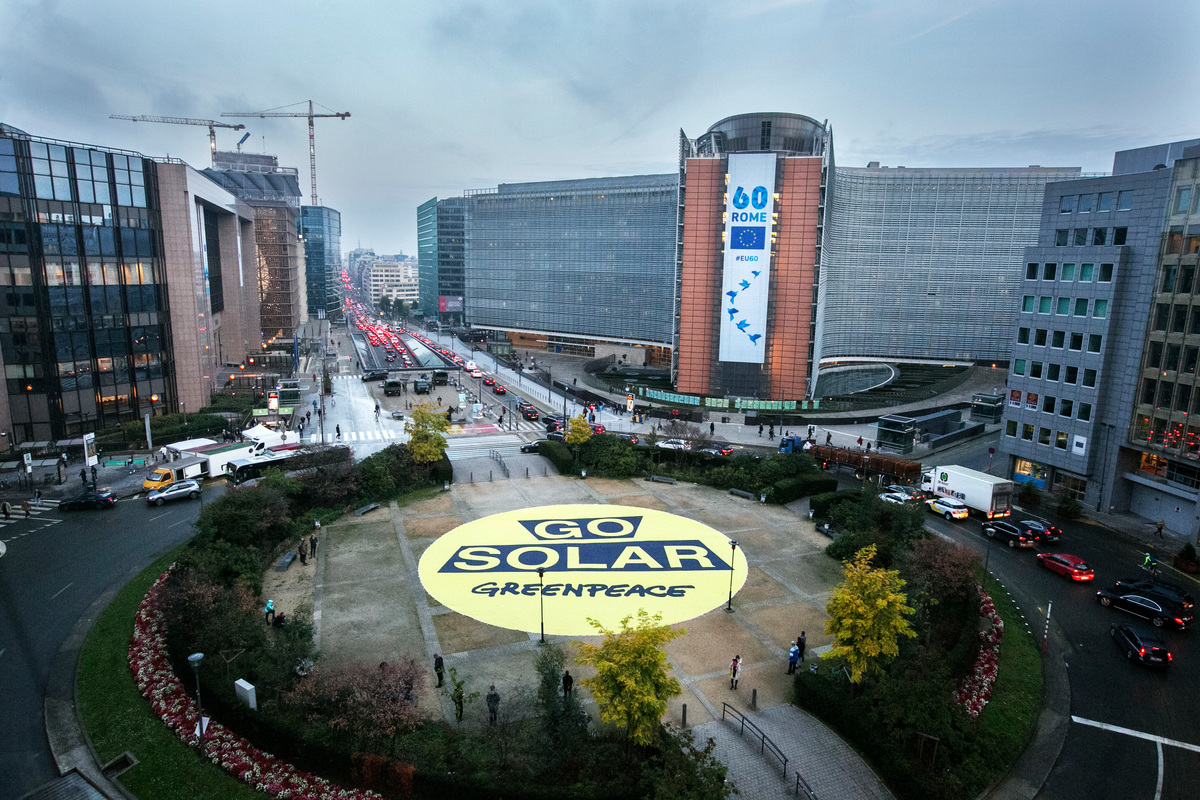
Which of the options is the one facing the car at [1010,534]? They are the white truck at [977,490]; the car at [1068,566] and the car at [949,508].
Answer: the car at [1068,566]

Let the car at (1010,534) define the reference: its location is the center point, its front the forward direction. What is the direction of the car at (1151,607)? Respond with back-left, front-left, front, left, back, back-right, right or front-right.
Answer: back

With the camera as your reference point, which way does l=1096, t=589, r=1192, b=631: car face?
facing away from the viewer and to the left of the viewer

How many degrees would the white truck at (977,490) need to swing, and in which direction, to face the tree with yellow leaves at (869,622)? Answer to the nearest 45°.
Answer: approximately 135° to its left

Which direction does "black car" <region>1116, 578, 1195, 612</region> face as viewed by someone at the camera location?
facing away from the viewer and to the left of the viewer

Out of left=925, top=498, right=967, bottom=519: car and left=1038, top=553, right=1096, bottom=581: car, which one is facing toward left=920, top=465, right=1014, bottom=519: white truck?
left=1038, top=553, right=1096, bottom=581: car

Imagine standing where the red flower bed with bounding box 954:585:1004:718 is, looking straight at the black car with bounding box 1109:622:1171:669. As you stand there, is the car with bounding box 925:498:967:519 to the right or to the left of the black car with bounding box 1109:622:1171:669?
left

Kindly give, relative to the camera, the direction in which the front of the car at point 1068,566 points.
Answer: facing away from the viewer and to the left of the viewer

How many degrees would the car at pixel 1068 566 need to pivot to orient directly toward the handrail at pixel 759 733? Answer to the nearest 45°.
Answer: approximately 135° to its left

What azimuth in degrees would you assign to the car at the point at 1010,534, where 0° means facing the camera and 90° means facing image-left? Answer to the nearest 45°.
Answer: approximately 135°

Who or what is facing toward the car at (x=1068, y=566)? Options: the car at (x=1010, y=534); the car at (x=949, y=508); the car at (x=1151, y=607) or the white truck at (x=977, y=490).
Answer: the car at (x=1151, y=607)

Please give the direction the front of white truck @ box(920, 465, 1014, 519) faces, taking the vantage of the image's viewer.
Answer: facing away from the viewer and to the left of the viewer
